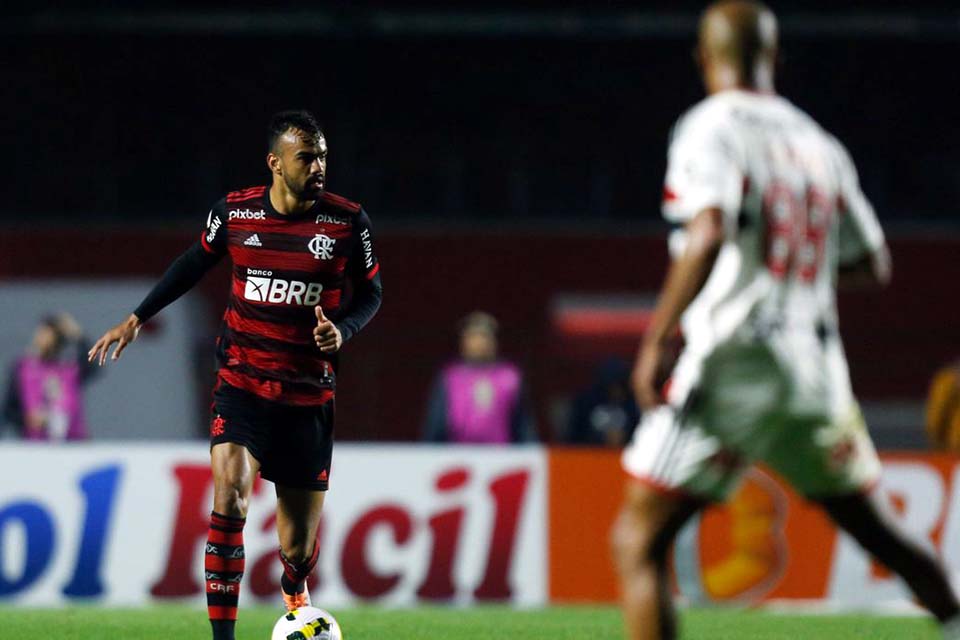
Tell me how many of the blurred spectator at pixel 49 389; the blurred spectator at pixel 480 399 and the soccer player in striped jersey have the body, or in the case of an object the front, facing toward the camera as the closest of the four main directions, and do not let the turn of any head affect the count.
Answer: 3

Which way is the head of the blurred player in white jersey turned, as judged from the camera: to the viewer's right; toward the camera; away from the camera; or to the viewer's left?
away from the camera

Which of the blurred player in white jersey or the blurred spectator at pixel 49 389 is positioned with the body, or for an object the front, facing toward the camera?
the blurred spectator

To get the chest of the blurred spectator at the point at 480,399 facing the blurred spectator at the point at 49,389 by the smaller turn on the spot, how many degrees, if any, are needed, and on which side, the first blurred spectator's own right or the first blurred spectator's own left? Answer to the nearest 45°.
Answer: approximately 90° to the first blurred spectator's own right

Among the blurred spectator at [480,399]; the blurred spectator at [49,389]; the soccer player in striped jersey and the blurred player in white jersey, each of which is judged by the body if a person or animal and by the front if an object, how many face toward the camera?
3

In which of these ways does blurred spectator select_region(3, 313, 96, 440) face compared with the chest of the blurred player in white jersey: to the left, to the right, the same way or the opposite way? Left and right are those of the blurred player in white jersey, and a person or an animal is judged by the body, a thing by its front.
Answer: the opposite way

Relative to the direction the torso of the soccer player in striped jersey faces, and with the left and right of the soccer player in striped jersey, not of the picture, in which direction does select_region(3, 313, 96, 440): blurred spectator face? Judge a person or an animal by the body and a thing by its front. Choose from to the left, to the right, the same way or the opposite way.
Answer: the same way

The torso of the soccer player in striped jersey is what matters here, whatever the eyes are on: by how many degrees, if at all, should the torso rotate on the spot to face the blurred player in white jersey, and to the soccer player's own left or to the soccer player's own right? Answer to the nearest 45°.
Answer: approximately 45° to the soccer player's own left

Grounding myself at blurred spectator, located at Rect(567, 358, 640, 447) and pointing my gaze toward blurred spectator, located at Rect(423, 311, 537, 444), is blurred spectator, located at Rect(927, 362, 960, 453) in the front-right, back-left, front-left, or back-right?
back-left

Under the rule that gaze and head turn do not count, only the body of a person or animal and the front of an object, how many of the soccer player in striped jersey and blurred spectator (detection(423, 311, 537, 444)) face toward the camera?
2

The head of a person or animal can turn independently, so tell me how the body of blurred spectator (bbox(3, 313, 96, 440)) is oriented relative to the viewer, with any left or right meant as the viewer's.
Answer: facing the viewer

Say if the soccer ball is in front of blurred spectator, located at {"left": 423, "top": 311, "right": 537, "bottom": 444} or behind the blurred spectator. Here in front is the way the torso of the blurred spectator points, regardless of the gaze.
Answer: in front

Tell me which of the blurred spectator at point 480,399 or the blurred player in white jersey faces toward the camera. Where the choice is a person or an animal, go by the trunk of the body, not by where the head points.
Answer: the blurred spectator

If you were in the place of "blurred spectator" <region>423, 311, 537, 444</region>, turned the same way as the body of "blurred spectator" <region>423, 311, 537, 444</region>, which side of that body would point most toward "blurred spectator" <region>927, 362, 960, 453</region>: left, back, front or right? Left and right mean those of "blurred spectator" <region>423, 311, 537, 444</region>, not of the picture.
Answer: left

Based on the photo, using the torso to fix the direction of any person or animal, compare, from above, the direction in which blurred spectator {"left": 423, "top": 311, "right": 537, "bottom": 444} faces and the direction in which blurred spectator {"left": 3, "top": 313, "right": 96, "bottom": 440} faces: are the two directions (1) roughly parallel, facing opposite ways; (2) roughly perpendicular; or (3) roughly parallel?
roughly parallel

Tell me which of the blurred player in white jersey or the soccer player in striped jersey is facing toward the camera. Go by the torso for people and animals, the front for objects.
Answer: the soccer player in striped jersey

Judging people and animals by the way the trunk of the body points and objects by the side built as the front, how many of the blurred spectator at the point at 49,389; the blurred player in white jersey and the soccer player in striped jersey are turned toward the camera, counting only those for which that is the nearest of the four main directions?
2

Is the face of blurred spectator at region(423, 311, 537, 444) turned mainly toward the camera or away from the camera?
toward the camera

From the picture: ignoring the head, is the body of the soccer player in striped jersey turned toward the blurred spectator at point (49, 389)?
no

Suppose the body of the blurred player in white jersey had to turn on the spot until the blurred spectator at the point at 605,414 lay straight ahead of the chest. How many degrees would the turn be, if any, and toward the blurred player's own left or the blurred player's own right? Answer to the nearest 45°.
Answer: approximately 45° to the blurred player's own right

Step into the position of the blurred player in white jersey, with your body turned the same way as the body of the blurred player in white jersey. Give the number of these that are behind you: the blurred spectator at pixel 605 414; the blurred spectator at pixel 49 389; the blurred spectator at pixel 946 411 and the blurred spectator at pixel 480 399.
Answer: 0
